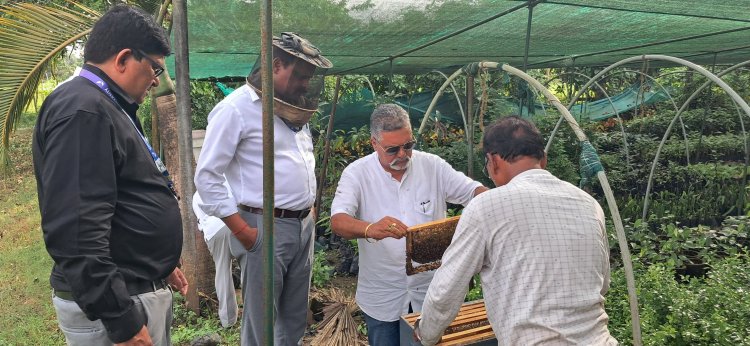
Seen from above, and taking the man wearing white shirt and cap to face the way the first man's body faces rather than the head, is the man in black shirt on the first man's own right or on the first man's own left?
on the first man's own right

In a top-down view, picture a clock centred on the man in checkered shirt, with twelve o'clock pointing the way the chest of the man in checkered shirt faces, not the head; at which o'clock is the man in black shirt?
The man in black shirt is roughly at 10 o'clock from the man in checkered shirt.

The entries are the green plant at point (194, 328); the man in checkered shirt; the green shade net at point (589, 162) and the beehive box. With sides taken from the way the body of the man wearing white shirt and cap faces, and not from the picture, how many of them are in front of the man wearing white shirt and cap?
3

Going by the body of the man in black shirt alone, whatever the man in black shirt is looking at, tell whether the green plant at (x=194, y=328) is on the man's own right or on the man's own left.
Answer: on the man's own left

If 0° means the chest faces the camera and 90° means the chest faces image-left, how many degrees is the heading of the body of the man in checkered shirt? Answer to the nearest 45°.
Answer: approximately 135°

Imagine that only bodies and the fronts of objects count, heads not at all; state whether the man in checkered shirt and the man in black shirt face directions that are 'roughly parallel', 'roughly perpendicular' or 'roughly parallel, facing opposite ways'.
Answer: roughly perpendicular

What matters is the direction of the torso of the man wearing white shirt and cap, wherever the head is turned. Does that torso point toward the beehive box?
yes

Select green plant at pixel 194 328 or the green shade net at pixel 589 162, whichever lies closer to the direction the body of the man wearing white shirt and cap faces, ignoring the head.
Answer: the green shade net

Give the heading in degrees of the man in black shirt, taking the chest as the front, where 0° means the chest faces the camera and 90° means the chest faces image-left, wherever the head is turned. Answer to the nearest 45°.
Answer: approximately 270°

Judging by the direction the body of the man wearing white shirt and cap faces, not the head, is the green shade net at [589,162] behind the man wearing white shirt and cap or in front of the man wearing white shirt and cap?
in front

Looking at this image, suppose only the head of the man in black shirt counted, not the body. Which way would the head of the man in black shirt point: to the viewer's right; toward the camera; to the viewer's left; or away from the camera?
to the viewer's right

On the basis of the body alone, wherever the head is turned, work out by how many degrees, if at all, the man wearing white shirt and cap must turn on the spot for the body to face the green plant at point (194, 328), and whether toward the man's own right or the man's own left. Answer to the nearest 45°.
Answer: approximately 135° to the man's own left

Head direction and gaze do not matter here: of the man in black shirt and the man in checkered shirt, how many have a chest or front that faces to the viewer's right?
1

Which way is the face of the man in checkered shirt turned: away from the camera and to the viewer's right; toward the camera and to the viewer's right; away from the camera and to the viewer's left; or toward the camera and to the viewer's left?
away from the camera and to the viewer's left
